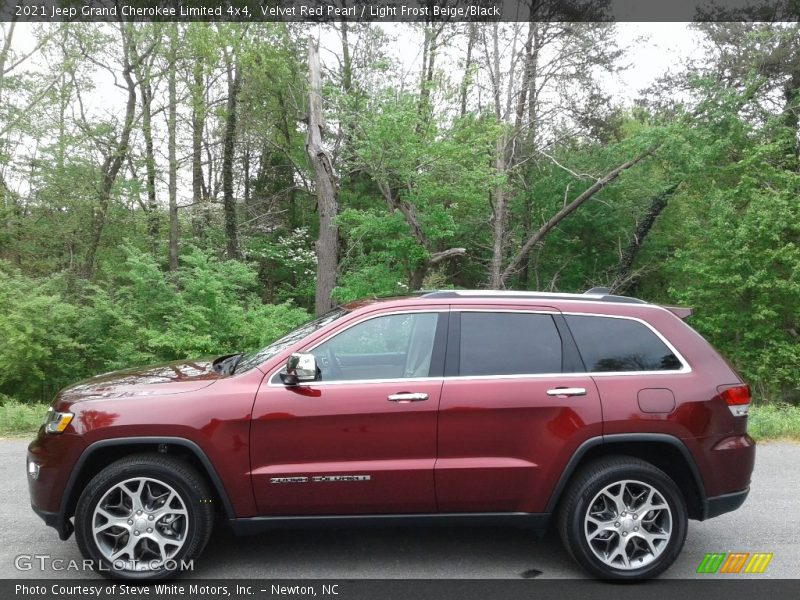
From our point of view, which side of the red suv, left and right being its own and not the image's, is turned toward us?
left

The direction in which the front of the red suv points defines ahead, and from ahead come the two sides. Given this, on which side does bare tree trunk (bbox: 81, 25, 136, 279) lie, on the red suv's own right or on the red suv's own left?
on the red suv's own right

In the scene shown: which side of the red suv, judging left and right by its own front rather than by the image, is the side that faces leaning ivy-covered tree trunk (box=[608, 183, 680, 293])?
right

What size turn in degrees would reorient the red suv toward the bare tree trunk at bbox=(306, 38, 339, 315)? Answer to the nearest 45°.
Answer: approximately 90° to its right

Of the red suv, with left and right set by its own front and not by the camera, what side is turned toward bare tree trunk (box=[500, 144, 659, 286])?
right

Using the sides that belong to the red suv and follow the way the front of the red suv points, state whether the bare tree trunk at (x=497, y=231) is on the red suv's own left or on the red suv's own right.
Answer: on the red suv's own right

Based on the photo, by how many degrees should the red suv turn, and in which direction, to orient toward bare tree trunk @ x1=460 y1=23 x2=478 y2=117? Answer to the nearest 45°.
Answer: approximately 90° to its right
